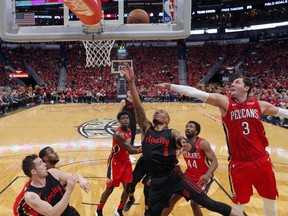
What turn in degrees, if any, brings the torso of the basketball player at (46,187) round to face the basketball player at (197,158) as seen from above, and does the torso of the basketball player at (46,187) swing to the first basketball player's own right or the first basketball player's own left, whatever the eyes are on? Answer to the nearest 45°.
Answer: approximately 45° to the first basketball player's own left

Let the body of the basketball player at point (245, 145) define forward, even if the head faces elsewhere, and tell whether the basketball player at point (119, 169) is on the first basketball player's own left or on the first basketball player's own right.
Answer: on the first basketball player's own right

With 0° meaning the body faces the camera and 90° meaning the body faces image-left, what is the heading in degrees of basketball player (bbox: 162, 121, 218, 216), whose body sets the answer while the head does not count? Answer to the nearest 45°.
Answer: approximately 45°

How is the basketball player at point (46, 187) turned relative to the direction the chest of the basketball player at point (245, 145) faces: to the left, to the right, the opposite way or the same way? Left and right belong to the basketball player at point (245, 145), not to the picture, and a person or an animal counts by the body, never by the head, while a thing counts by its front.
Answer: to the left

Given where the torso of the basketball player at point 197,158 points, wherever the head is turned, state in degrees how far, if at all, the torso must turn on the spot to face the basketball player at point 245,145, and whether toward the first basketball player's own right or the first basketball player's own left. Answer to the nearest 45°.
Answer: approximately 90° to the first basketball player's own left

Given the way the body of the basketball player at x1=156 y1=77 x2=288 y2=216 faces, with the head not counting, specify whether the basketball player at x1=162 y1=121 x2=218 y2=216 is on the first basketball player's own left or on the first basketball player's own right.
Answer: on the first basketball player's own right

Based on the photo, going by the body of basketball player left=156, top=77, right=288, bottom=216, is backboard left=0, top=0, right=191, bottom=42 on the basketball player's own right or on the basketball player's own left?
on the basketball player's own right

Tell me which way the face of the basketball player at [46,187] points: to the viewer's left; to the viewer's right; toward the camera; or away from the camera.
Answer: to the viewer's right
